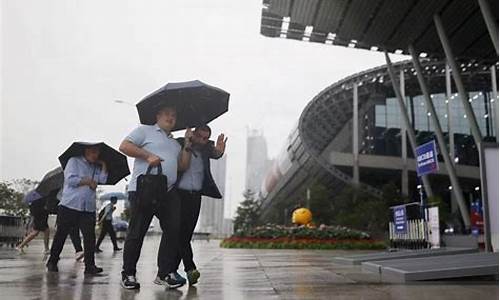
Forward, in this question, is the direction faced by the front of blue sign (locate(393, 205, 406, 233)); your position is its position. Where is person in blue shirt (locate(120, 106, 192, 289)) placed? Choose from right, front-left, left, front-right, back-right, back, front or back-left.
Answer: front

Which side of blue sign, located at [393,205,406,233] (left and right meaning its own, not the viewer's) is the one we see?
front

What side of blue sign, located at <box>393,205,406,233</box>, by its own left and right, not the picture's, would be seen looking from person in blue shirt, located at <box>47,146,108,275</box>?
front

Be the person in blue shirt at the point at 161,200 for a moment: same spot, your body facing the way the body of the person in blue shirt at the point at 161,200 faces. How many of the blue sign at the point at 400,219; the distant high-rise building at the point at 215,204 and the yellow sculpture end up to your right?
0

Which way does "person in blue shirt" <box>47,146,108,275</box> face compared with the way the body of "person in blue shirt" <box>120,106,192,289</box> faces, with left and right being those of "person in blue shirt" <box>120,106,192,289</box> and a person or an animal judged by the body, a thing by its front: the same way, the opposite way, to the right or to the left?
the same way

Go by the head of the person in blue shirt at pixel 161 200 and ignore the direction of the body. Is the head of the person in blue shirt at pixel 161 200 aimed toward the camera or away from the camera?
toward the camera

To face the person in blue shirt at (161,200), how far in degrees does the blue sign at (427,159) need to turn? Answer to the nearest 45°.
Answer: approximately 45° to its left

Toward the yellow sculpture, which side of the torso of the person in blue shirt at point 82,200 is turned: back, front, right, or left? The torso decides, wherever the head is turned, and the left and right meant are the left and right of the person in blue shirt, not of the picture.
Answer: left

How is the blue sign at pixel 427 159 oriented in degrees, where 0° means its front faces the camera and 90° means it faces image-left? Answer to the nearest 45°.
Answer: approximately 45°
